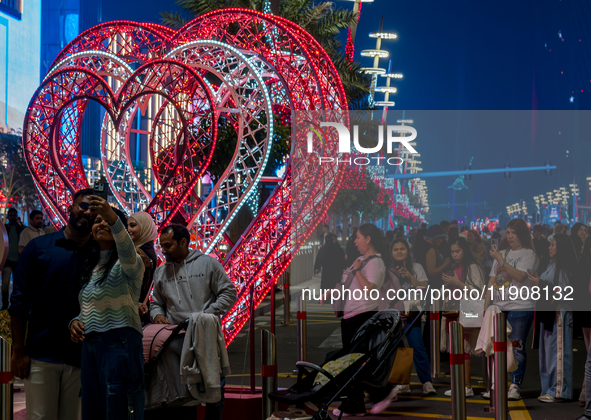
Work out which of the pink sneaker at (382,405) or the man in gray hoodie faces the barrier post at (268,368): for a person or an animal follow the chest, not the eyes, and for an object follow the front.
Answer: the pink sneaker

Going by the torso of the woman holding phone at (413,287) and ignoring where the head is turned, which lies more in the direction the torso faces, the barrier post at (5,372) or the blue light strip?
the barrier post

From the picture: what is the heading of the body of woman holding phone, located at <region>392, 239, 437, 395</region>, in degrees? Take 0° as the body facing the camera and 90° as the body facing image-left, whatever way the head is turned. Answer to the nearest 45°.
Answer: approximately 0°
